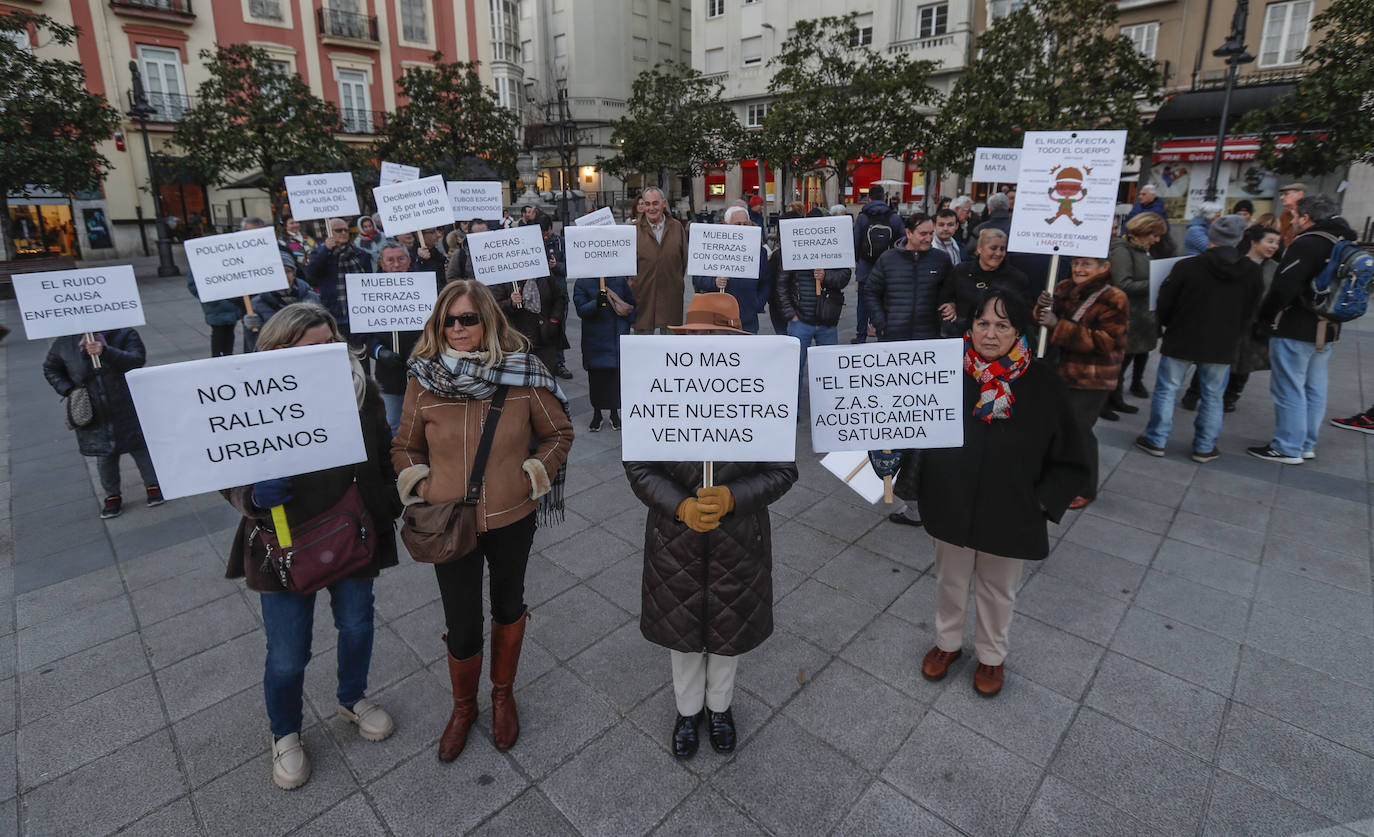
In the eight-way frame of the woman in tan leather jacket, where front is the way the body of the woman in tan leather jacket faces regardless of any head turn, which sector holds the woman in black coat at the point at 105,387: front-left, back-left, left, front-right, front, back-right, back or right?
back-right

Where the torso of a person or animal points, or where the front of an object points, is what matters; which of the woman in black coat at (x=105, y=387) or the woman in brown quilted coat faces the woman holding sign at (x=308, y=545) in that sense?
the woman in black coat

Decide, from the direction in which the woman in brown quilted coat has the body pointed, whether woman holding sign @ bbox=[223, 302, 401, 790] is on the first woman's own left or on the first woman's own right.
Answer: on the first woman's own right

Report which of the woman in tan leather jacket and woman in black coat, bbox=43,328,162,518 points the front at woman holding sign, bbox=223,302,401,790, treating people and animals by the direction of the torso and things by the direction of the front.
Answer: the woman in black coat

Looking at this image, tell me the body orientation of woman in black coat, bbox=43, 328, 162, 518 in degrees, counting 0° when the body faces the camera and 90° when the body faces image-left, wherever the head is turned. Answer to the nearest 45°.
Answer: approximately 0°

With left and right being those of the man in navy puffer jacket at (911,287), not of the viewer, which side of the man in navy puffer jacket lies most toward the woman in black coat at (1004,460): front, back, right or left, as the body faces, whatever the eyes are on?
front

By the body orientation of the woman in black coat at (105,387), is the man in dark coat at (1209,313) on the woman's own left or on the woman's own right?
on the woman's own left

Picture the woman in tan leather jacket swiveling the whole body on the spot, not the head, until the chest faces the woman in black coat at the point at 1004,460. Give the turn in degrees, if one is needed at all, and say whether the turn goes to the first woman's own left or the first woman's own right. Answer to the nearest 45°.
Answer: approximately 90° to the first woman's own left

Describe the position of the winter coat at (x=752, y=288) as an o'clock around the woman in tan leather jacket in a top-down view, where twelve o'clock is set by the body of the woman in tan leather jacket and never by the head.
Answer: The winter coat is roughly at 7 o'clock from the woman in tan leather jacket.

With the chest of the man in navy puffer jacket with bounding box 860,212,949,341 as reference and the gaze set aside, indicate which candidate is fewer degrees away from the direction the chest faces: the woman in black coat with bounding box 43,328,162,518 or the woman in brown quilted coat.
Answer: the woman in brown quilted coat

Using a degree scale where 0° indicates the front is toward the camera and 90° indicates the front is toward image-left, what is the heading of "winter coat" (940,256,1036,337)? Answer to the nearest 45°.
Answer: approximately 0°

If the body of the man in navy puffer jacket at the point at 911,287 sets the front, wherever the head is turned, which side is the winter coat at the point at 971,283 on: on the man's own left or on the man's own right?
on the man's own left
